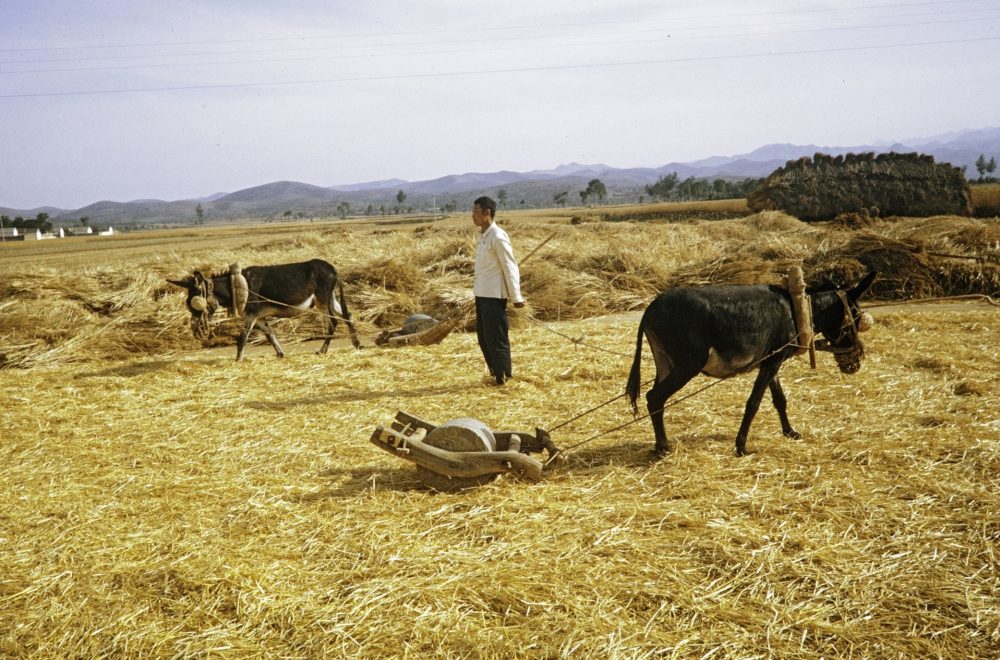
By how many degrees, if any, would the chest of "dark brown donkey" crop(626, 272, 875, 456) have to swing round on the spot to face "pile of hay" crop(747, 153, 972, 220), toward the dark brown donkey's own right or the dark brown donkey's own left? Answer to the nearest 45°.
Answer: approximately 90° to the dark brown donkey's own left

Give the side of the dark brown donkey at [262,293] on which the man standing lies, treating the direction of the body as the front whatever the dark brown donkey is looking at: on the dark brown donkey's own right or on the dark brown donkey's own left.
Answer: on the dark brown donkey's own left

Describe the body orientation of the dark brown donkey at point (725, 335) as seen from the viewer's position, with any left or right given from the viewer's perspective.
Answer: facing to the right of the viewer

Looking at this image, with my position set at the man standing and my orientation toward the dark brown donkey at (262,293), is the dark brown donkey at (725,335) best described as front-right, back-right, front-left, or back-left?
back-left

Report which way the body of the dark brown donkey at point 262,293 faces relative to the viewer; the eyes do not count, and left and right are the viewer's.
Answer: facing to the left of the viewer
